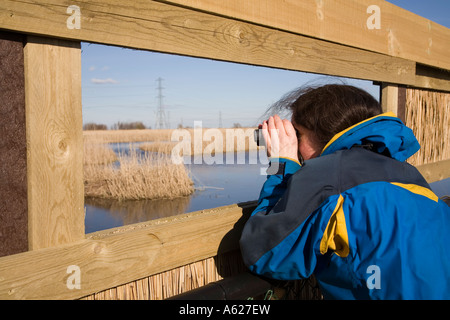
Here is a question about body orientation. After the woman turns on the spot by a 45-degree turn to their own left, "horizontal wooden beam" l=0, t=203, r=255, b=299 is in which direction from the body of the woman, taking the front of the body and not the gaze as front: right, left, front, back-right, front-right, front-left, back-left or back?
front

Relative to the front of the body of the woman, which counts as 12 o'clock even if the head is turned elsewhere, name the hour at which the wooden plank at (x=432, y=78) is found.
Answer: The wooden plank is roughly at 2 o'clock from the woman.

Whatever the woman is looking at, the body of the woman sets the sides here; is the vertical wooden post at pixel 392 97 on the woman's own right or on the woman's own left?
on the woman's own right

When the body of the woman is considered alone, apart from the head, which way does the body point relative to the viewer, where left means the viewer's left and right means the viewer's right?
facing away from the viewer and to the left of the viewer

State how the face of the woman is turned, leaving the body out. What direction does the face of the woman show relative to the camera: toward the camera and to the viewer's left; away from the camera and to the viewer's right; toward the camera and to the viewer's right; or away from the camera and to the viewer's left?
away from the camera and to the viewer's left

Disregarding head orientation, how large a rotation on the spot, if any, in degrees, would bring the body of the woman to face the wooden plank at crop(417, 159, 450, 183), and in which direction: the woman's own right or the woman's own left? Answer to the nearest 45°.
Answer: approximately 45° to the woman's own right
